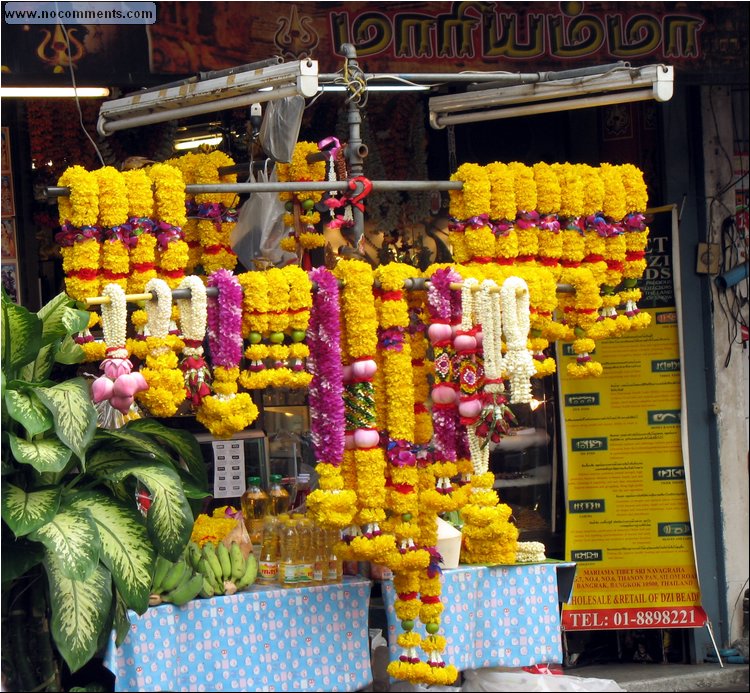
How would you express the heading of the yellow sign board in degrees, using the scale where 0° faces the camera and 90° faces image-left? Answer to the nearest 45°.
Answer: approximately 0°

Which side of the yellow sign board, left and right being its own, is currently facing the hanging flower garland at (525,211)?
front

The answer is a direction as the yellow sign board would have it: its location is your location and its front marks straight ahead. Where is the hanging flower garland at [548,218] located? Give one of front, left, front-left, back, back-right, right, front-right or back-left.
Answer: front

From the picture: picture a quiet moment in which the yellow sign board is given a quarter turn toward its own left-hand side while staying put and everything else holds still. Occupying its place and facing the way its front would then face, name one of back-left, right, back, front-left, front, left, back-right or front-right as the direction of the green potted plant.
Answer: back-right

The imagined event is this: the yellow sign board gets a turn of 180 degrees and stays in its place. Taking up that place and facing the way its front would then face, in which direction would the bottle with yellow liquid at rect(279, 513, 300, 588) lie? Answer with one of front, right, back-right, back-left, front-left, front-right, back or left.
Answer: back-left

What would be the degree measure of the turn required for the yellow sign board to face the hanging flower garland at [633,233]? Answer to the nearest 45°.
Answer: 0° — it already faces it

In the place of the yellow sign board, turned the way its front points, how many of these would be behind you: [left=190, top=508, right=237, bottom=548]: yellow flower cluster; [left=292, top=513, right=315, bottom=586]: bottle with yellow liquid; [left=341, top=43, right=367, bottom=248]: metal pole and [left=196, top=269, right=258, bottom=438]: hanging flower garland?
0

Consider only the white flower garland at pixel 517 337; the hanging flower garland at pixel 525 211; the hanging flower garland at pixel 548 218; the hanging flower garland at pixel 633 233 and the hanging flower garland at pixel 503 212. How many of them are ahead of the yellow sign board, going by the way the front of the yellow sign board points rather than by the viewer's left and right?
5

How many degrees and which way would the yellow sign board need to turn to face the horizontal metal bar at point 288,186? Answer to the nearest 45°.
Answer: approximately 45° to its right

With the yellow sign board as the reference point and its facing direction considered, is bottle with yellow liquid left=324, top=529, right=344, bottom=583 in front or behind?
in front

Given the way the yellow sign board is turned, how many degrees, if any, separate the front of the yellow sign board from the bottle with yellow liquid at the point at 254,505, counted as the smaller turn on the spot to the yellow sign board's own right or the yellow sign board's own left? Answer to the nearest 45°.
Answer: approximately 45° to the yellow sign board's own right

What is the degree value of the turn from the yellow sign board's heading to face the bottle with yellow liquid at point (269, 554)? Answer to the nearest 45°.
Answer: approximately 45° to its right

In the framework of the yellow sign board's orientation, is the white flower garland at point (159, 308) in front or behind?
in front
